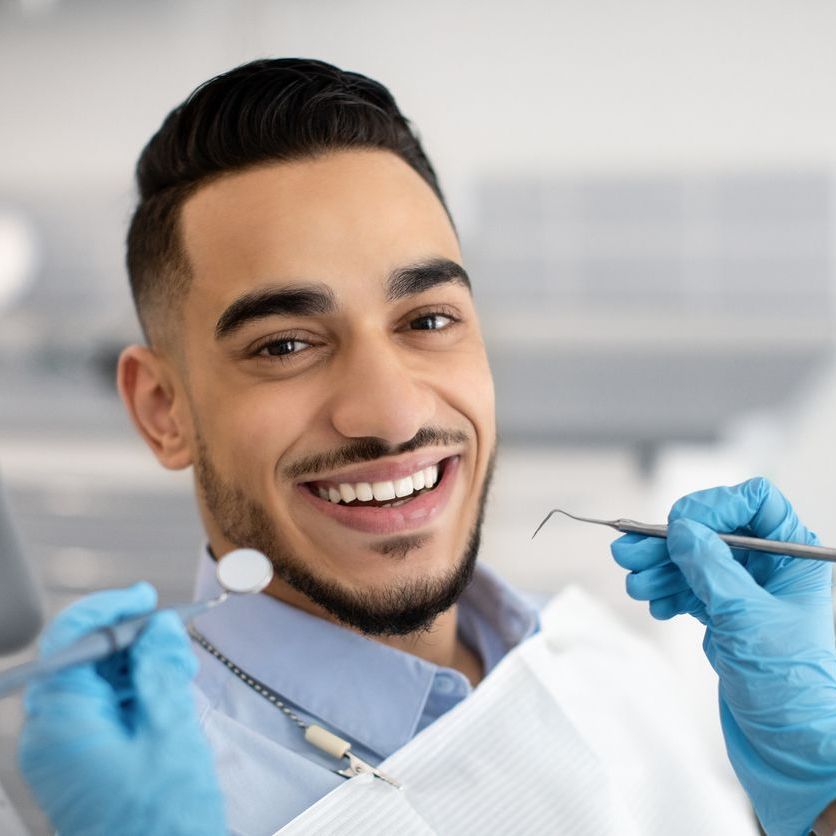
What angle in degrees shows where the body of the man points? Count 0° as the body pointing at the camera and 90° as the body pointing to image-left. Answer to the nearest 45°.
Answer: approximately 315°
